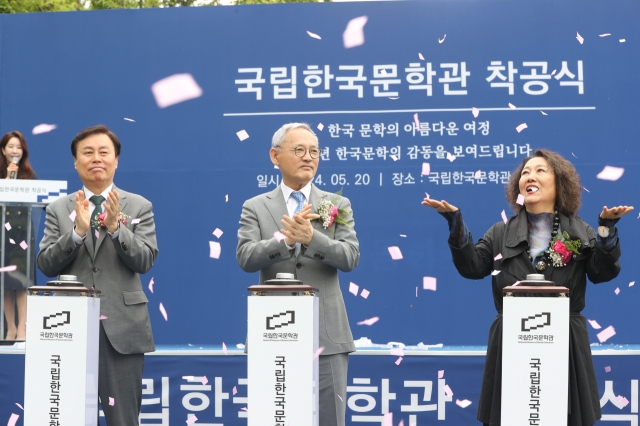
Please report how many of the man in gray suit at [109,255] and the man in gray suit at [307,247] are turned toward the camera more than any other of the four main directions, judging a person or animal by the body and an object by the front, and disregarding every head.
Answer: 2

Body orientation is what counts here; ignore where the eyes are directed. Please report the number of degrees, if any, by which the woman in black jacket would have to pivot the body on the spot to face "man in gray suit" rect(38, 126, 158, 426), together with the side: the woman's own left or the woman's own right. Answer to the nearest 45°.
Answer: approximately 90° to the woman's own right

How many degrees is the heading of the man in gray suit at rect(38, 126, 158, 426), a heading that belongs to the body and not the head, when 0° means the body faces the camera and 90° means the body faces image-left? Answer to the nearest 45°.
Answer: approximately 0°
